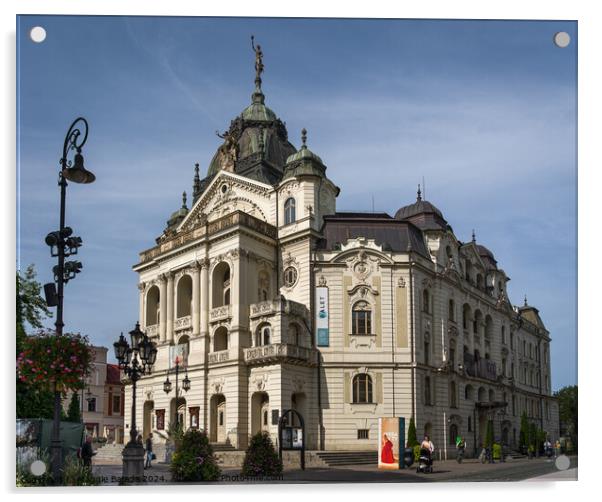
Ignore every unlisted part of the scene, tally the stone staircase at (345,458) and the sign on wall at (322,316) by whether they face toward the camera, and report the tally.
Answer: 2

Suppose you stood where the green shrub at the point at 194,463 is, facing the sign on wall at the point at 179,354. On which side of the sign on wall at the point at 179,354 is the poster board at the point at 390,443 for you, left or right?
right

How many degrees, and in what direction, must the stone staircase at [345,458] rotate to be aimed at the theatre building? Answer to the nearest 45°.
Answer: approximately 180°

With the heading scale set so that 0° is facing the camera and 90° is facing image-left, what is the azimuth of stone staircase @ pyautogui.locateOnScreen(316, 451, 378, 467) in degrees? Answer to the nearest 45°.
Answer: approximately 0°

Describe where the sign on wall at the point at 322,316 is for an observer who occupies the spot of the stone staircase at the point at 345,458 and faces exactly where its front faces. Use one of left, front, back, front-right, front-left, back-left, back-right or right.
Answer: back
